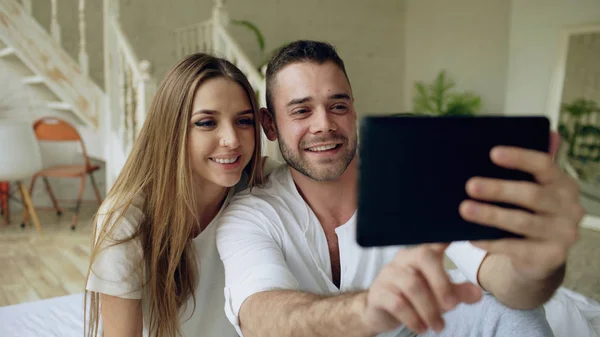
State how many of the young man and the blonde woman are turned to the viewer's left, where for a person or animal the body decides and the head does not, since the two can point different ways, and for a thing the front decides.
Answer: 0

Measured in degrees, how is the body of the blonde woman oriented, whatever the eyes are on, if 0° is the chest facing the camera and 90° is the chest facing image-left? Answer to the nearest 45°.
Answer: approximately 315°

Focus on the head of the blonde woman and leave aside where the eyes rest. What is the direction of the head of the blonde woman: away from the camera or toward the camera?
toward the camera

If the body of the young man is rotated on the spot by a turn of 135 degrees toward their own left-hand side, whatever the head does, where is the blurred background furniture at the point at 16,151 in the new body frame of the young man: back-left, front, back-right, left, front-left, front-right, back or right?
front-left

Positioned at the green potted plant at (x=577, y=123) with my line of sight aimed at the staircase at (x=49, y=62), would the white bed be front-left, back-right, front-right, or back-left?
front-left

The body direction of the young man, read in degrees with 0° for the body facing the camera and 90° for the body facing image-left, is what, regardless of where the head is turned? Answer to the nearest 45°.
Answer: approximately 315°

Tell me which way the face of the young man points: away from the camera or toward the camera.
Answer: toward the camera

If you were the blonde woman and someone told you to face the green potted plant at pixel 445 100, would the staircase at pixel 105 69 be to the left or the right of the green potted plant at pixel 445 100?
left

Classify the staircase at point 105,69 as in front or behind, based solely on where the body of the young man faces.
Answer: behind

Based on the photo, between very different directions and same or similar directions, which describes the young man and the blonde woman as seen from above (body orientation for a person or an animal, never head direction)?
same or similar directions

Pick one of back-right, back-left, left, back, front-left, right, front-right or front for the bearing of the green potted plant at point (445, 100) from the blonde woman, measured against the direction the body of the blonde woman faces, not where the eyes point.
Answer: left

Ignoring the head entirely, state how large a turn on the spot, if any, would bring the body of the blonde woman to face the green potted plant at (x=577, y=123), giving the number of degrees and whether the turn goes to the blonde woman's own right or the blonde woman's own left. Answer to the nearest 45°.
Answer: approximately 90° to the blonde woman's own left

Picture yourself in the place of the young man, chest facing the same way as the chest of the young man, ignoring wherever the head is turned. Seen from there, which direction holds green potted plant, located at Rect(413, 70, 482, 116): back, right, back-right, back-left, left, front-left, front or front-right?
back-left
